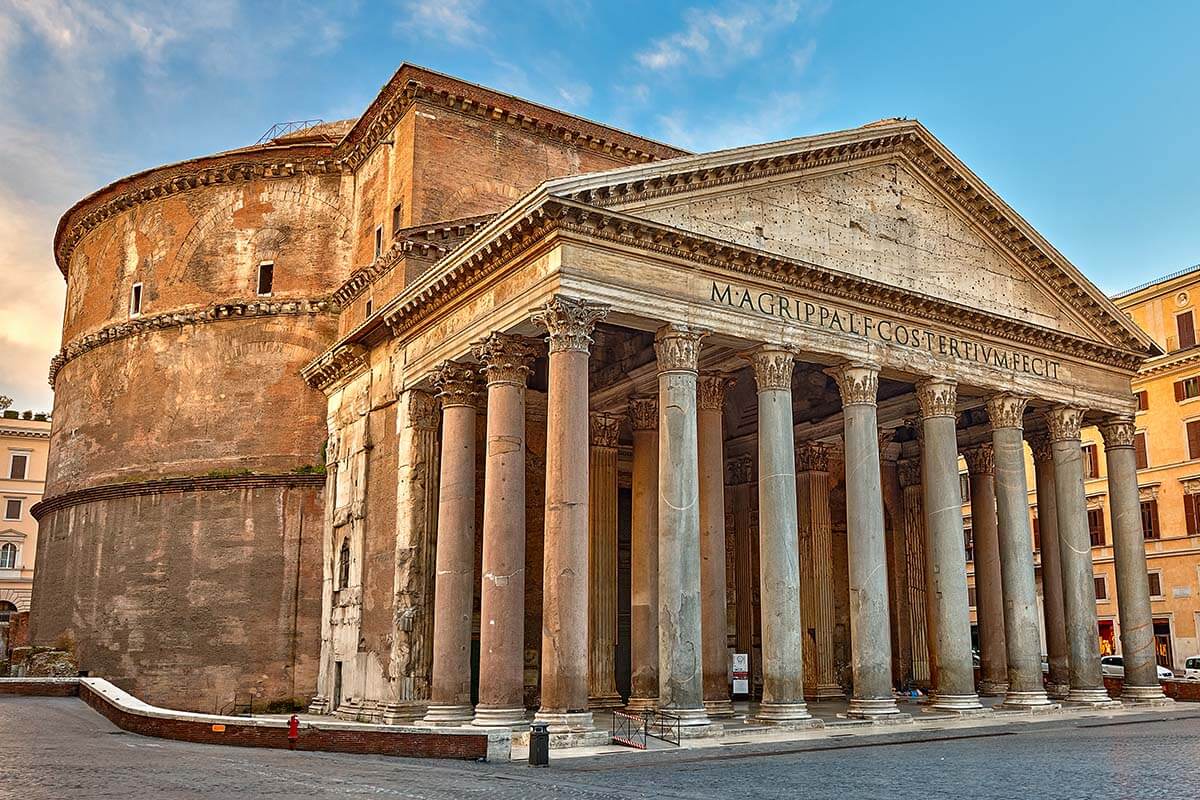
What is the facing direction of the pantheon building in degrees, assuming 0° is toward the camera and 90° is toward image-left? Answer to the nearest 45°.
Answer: approximately 315°

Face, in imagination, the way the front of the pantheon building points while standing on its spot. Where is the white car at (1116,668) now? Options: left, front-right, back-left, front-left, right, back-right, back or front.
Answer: left
